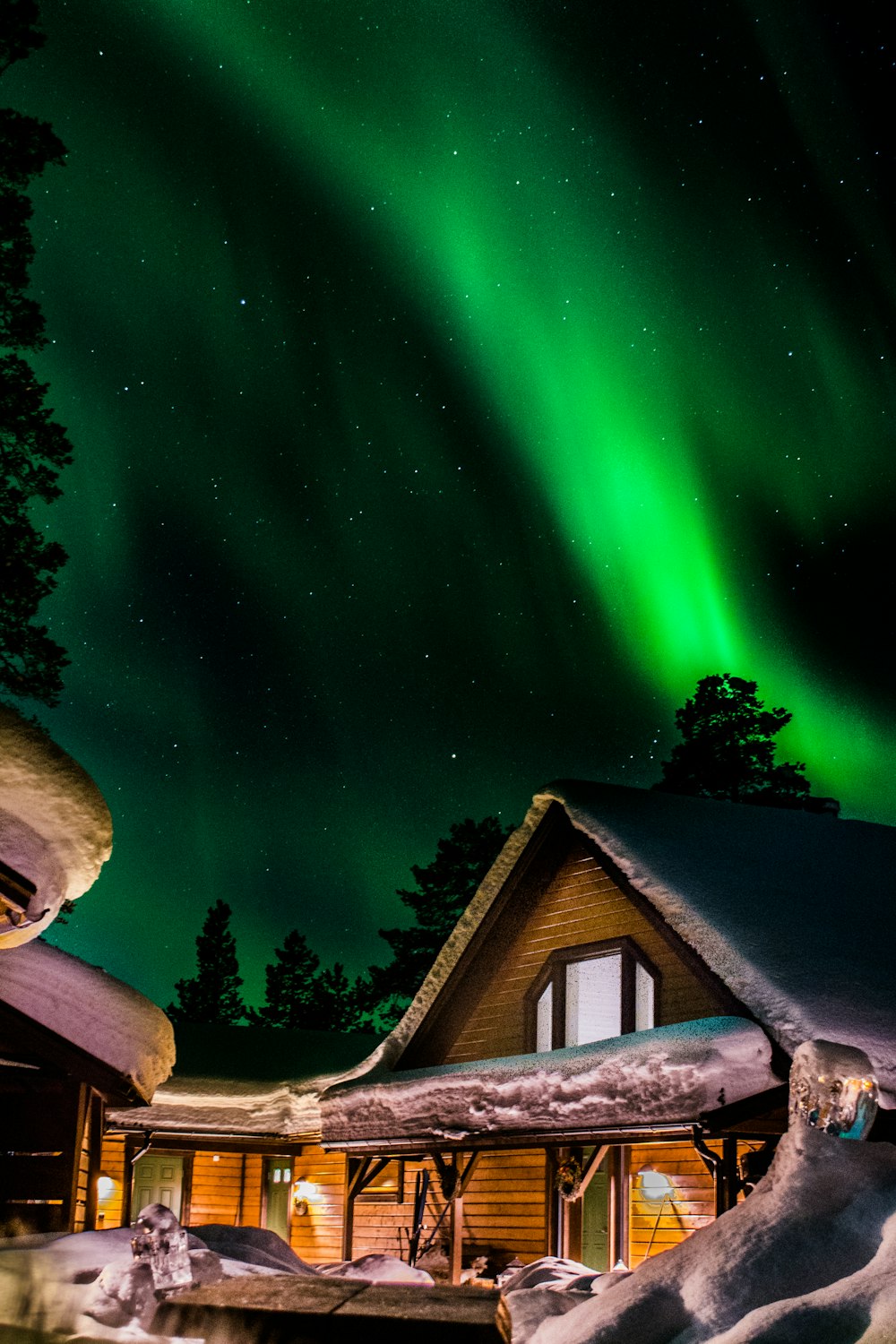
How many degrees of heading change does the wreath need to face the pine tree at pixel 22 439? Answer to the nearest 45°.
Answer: approximately 135° to its right

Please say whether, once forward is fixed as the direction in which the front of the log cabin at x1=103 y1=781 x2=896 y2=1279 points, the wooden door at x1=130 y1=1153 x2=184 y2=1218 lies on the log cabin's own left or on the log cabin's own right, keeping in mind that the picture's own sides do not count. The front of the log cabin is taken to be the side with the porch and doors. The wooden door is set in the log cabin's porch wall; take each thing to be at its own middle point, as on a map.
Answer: on the log cabin's own right

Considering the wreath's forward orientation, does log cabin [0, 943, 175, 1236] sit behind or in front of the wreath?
in front

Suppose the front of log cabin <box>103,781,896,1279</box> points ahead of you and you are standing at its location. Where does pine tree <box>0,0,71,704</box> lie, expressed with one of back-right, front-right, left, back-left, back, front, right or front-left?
right

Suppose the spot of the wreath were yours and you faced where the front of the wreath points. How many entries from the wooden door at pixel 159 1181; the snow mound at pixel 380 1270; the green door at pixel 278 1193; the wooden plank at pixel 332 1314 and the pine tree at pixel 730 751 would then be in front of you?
2

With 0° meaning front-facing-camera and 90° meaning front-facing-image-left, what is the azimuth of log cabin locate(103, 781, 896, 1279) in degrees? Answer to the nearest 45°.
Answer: approximately 45°

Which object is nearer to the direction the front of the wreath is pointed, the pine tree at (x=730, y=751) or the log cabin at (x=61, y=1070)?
the log cabin

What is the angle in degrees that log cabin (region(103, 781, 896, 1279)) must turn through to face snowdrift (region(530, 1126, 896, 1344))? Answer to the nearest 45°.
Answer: approximately 45° to its left

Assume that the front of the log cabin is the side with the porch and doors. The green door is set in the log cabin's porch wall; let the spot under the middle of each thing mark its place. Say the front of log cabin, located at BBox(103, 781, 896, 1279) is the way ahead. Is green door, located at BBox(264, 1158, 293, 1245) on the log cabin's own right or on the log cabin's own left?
on the log cabin's own right

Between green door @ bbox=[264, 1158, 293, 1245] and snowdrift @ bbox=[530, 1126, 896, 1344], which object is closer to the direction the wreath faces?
the snowdrift

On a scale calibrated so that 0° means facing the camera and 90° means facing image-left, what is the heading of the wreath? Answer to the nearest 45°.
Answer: approximately 0°

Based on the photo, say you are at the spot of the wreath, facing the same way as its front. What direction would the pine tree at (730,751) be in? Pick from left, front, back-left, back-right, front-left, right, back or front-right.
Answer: back

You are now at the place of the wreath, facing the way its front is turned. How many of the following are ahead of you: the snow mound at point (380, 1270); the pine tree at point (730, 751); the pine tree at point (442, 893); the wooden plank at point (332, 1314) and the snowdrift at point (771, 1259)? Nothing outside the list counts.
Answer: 3

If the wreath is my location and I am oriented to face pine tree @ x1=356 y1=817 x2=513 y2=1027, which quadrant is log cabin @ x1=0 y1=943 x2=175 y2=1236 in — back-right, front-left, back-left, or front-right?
back-left

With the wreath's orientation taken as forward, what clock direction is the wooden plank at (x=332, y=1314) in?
The wooden plank is roughly at 12 o'clock from the wreath.
